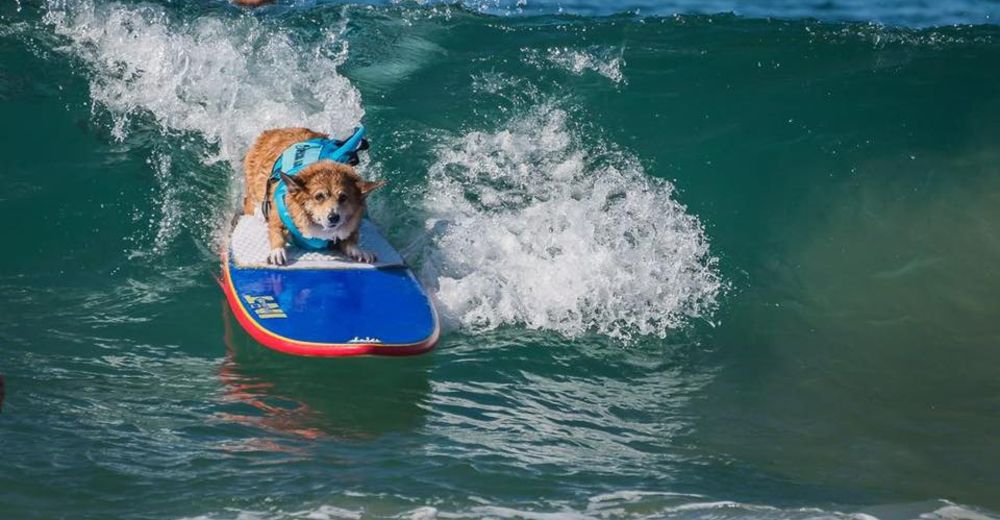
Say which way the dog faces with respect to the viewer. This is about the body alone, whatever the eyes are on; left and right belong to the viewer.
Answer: facing the viewer and to the right of the viewer

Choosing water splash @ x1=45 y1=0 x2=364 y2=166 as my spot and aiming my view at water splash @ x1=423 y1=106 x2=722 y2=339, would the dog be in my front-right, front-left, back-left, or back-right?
front-right

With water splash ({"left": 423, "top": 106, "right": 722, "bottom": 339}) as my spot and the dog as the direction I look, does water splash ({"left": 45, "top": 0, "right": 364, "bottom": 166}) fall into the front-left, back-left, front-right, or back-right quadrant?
front-right

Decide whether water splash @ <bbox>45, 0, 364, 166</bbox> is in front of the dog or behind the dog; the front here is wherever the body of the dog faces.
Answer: behind

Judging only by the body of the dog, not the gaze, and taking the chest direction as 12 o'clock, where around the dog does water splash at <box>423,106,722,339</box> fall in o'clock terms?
The water splash is roughly at 10 o'clock from the dog.

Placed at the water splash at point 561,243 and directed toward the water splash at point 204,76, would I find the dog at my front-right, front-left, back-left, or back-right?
front-left
